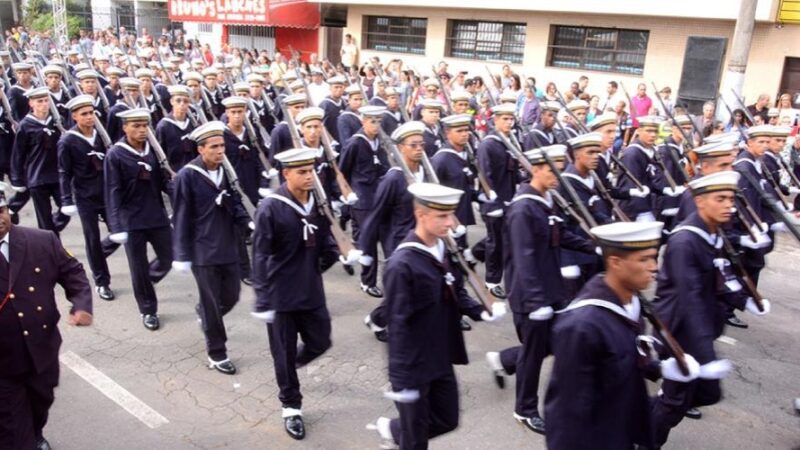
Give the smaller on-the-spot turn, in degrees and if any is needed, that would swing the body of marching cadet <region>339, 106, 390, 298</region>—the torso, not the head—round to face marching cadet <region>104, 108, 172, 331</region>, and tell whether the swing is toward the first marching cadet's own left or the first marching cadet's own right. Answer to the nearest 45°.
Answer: approximately 90° to the first marching cadet's own right

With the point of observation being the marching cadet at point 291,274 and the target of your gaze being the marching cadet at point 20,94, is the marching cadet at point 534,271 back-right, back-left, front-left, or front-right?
back-right

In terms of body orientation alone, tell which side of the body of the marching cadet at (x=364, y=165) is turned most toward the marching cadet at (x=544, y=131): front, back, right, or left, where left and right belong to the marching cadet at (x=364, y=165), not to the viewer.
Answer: left

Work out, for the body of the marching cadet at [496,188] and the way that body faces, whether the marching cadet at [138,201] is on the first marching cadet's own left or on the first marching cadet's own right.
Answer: on the first marching cadet's own right

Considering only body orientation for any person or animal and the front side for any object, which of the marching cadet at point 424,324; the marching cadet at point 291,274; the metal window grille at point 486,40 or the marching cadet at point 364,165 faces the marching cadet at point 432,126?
the metal window grille

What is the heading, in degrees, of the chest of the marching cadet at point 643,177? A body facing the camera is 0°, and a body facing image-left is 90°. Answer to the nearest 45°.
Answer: approximately 315°

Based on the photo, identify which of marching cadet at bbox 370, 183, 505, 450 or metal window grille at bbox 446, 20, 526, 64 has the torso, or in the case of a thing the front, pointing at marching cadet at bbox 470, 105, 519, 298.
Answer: the metal window grille

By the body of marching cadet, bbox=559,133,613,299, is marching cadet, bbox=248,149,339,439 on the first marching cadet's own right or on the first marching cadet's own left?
on the first marching cadet's own right

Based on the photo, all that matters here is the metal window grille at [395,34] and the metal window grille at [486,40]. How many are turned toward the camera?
2

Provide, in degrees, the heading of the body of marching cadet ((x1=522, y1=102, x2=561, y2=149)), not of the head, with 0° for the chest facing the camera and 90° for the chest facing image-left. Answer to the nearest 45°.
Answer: approximately 315°
